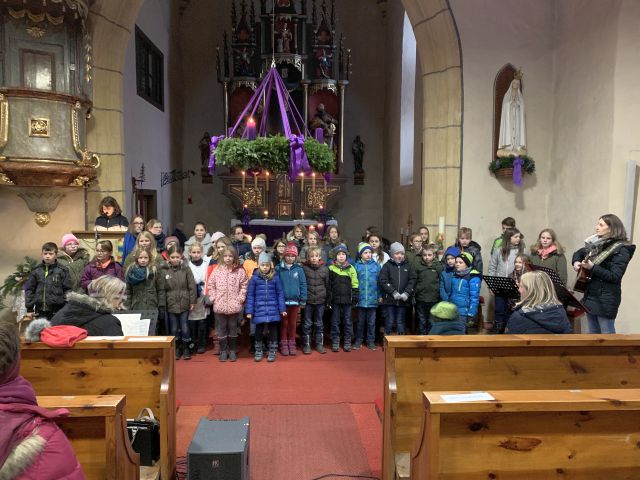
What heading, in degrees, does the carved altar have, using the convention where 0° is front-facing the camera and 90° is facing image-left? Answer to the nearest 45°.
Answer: approximately 0°

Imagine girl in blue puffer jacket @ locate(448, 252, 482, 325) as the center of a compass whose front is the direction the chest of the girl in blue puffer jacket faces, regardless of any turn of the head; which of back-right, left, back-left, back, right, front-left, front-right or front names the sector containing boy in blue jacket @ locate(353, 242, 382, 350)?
front-right

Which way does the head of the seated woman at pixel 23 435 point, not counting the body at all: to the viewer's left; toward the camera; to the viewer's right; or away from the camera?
away from the camera

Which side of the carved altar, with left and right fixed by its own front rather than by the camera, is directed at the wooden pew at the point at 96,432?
front

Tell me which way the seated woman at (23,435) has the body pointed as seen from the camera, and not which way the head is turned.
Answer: away from the camera

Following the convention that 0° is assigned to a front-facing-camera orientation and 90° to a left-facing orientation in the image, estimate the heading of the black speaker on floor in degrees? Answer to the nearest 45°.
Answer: approximately 0°

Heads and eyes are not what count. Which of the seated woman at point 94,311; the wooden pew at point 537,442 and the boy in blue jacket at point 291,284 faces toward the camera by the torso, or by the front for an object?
the boy in blue jacket

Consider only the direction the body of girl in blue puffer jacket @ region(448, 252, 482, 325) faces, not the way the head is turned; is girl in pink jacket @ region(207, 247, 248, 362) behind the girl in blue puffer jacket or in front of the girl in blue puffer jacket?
in front

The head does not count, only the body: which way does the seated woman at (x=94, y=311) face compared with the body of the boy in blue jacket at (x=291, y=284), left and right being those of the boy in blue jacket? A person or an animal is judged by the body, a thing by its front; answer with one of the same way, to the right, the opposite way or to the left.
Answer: the opposite way
